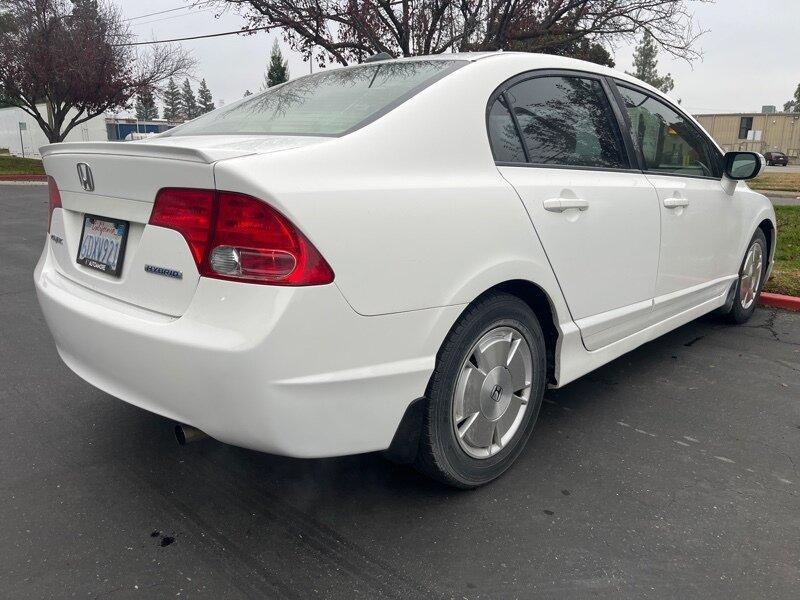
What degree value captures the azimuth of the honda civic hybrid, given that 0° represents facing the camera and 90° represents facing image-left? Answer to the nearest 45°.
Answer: approximately 225°

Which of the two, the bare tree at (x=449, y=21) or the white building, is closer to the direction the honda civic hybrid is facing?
the bare tree

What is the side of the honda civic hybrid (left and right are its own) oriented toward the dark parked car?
front

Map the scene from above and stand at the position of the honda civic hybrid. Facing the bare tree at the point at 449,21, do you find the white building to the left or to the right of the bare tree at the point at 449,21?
left

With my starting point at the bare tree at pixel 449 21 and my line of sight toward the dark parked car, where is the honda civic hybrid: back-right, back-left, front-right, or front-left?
back-right

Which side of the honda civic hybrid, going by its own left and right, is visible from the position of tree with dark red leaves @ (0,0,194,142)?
left

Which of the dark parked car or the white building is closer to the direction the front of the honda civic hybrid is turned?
the dark parked car

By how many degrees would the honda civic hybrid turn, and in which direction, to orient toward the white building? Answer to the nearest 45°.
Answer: approximately 90° to its left

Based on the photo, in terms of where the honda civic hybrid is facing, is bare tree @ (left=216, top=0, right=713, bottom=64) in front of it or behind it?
in front
